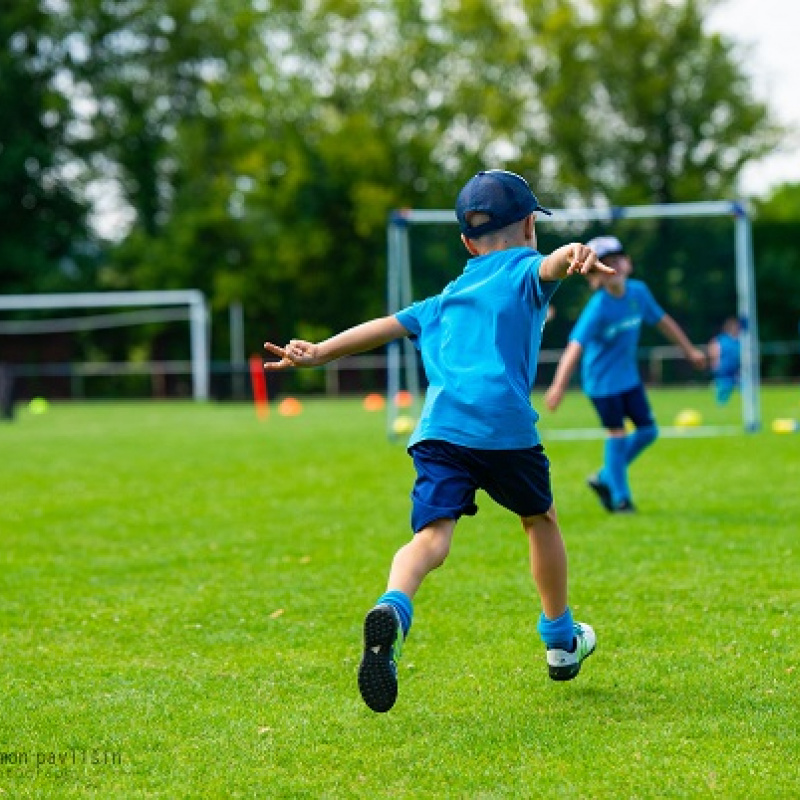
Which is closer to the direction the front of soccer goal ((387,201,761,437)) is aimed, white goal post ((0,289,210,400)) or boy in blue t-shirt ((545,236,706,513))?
the boy in blue t-shirt

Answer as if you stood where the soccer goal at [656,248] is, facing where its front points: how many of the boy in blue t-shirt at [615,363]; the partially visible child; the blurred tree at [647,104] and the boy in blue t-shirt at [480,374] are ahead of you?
2

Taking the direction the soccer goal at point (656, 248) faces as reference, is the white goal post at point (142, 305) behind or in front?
behind

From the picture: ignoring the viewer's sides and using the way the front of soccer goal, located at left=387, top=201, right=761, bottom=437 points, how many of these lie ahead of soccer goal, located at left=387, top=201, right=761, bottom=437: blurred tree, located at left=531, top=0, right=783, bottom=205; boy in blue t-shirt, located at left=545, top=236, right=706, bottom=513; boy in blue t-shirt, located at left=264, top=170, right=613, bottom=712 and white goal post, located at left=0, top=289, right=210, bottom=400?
2

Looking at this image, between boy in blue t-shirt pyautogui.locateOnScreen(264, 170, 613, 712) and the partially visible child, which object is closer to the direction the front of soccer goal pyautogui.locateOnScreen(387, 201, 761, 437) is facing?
the boy in blue t-shirt

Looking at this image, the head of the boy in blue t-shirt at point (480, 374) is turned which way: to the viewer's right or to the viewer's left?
to the viewer's right

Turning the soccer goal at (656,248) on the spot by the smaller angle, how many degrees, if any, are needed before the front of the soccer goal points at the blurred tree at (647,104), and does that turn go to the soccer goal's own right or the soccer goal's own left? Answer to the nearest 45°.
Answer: approximately 180°

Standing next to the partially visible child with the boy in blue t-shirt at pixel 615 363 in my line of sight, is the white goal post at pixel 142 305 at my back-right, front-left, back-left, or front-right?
back-right

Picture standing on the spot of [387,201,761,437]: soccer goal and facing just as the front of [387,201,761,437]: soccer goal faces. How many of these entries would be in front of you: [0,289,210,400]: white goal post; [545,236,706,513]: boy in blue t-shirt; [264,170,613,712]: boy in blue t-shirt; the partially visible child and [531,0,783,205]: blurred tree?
2

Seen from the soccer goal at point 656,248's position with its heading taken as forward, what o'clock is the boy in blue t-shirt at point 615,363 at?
The boy in blue t-shirt is roughly at 12 o'clock from the soccer goal.

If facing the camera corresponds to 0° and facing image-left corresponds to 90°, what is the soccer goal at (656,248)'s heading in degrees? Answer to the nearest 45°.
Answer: approximately 0°

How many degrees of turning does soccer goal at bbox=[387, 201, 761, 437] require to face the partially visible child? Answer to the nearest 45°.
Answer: approximately 180°

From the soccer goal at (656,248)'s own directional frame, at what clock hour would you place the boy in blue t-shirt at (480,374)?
The boy in blue t-shirt is roughly at 12 o'clock from the soccer goal.
